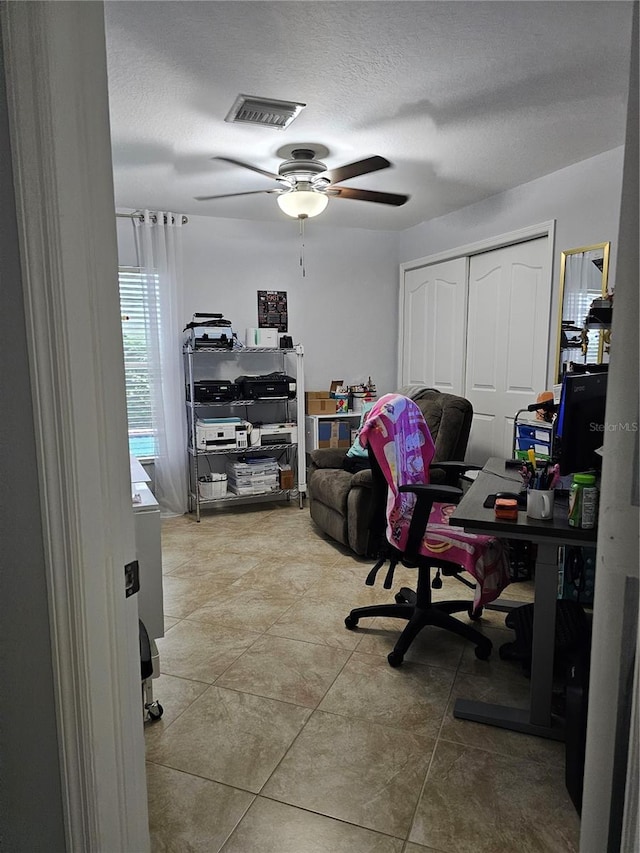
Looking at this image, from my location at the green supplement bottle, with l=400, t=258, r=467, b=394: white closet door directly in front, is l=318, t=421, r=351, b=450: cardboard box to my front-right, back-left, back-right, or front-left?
front-left

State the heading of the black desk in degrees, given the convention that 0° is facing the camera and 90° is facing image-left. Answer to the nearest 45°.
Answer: approximately 90°

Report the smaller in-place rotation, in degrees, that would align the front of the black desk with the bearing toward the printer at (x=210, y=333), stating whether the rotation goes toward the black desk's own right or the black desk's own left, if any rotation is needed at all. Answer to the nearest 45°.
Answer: approximately 45° to the black desk's own right

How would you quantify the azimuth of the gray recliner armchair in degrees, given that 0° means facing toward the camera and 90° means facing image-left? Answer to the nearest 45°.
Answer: approximately 45°

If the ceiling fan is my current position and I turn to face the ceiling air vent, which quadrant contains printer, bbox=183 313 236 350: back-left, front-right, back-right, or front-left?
back-right

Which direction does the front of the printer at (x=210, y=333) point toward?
toward the camera

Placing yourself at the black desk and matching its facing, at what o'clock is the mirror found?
The mirror is roughly at 3 o'clock from the black desk.

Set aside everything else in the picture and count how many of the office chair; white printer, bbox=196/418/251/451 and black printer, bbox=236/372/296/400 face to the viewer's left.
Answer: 0

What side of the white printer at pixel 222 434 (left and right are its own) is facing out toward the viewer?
front

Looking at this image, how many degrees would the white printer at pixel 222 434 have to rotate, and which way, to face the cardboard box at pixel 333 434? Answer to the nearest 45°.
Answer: approximately 90° to its left

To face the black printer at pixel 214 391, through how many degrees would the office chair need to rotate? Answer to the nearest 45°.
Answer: approximately 180°

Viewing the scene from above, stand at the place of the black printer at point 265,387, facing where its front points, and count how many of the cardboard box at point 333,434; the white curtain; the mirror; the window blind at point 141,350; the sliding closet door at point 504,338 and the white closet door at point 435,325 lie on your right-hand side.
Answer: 2

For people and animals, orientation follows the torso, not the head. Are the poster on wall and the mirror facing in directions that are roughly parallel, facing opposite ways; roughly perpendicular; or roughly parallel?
roughly perpendicular

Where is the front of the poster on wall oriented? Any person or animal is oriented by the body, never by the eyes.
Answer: toward the camera

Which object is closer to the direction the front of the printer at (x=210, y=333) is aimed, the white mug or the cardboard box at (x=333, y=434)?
the white mug

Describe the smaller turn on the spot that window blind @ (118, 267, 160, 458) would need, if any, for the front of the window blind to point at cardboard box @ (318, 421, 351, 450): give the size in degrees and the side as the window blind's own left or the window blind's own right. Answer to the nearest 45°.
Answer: approximately 90° to the window blind's own left
